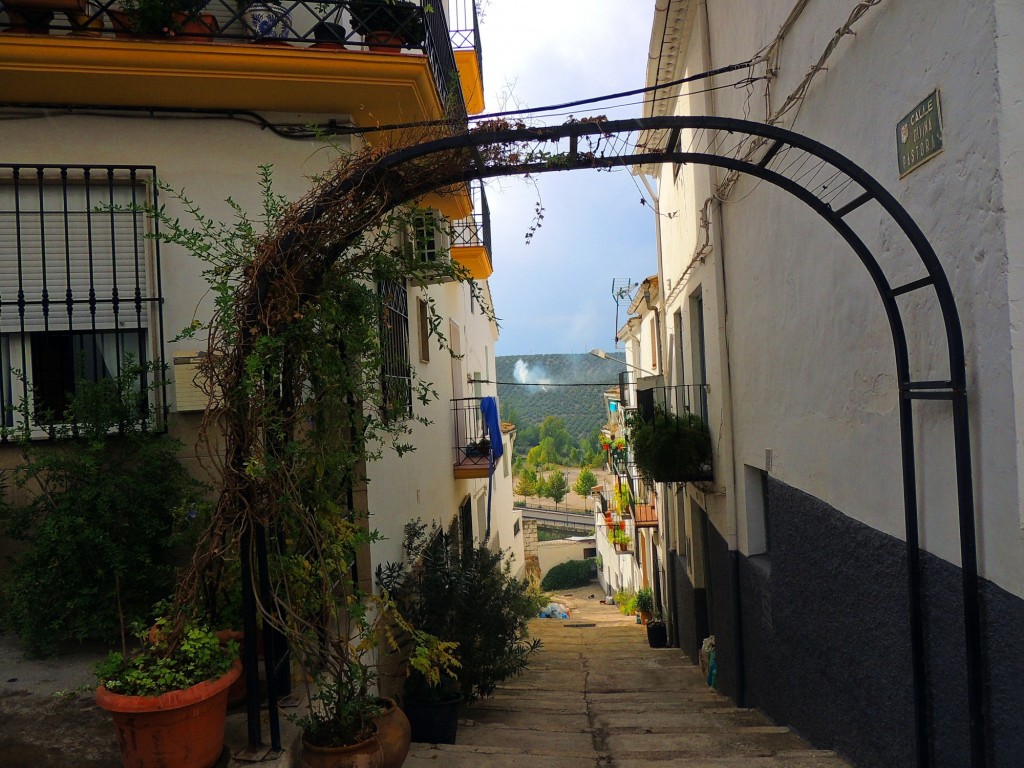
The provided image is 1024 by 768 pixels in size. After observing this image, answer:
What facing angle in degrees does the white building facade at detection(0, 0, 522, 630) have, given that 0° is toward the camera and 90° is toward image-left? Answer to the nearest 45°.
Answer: approximately 315°

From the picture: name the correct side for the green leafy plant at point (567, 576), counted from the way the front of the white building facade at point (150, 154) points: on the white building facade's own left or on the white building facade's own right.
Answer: on the white building facade's own left

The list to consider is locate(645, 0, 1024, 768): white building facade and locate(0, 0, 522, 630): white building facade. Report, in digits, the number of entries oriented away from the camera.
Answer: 0

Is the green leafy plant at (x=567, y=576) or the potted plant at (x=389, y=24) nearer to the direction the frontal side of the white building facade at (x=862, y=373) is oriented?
the potted plant

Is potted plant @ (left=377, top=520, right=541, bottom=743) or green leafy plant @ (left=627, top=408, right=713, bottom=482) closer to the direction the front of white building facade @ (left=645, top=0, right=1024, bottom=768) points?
the potted plant

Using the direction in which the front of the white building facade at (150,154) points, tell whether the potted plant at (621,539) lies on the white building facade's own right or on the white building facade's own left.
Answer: on the white building facade's own left

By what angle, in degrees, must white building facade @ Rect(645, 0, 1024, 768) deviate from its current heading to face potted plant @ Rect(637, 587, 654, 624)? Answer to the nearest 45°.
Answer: approximately 135° to its right

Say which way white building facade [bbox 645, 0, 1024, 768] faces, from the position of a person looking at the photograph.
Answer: facing the viewer and to the left of the viewer

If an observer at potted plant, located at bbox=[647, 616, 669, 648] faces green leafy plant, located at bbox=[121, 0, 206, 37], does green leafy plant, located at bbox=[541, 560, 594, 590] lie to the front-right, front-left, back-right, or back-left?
back-right
